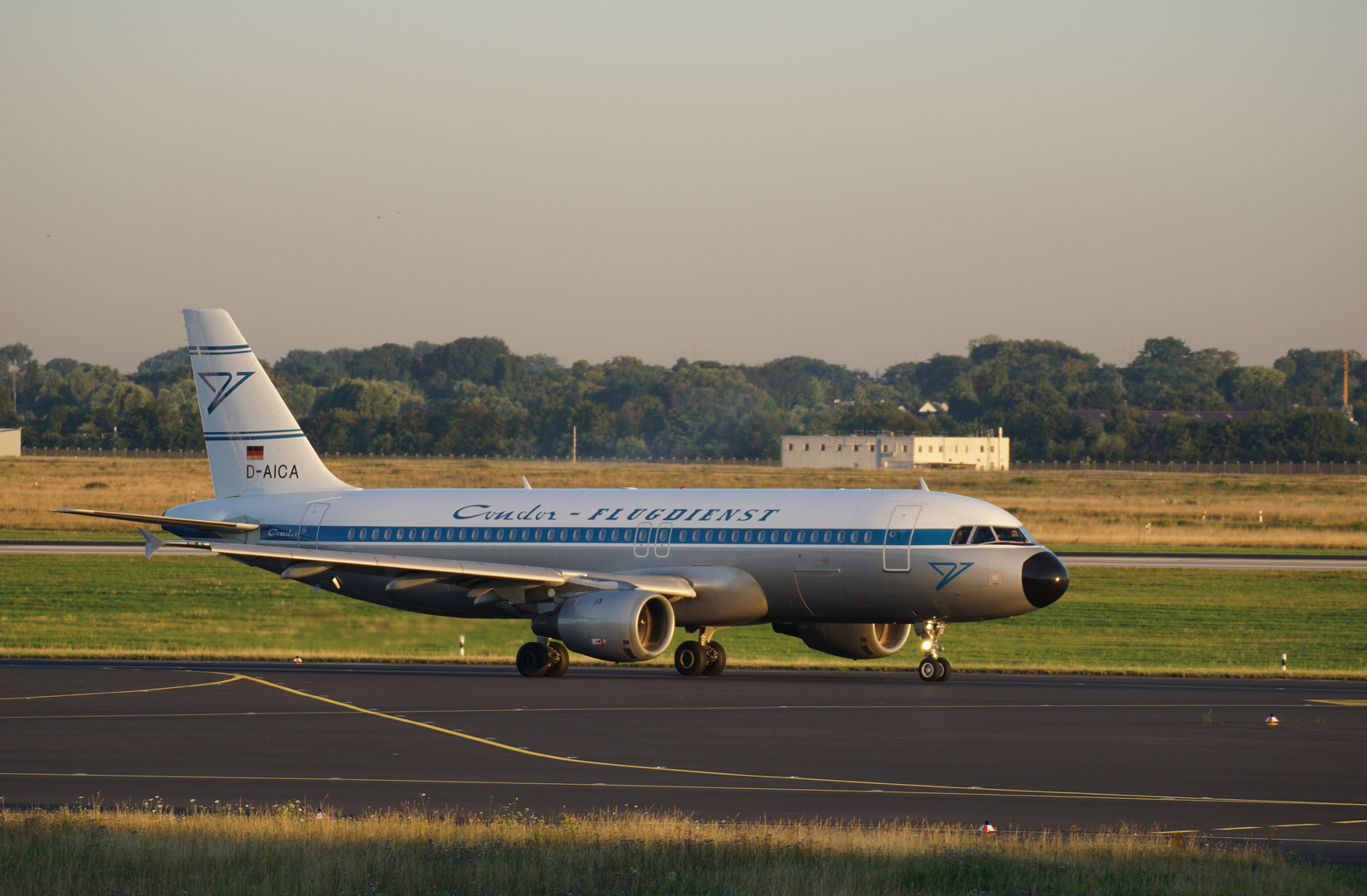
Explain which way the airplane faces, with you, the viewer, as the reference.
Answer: facing the viewer and to the right of the viewer
